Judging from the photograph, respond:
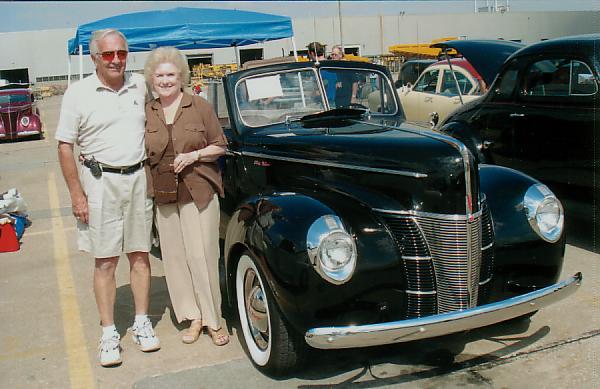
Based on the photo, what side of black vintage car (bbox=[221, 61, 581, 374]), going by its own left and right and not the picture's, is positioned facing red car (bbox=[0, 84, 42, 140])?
back

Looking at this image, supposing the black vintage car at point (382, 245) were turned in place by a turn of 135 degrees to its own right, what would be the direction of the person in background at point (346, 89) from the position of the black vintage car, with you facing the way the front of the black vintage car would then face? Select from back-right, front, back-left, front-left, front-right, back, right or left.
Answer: right

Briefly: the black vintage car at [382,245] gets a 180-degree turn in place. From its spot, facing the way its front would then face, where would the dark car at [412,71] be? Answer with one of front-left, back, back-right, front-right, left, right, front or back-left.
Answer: front-right

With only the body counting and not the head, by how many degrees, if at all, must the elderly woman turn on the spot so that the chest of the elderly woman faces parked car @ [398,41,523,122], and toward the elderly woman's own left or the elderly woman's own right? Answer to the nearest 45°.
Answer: approximately 135° to the elderly woman's own left

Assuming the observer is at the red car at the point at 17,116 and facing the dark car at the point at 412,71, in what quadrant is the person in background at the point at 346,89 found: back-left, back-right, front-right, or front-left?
front-right

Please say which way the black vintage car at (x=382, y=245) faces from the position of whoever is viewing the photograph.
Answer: facing the viewer and to the right of the viewer

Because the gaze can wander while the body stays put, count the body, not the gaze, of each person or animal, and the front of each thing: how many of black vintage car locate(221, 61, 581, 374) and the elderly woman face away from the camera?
0

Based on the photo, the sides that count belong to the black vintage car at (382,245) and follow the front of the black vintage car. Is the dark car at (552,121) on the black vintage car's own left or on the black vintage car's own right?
on the black vintage car's own left

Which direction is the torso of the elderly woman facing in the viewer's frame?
toward the camera

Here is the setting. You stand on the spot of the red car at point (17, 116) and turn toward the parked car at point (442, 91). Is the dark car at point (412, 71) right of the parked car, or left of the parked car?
left

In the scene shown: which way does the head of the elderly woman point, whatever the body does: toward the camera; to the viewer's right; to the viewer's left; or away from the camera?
toward the camera
